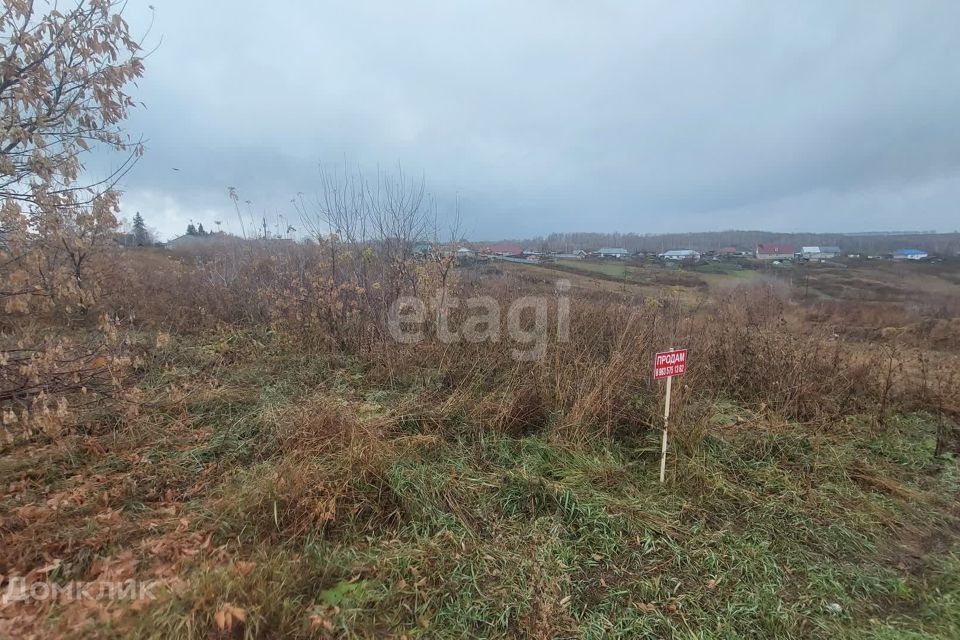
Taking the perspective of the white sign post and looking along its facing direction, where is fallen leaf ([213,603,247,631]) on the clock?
The fallen leaf is roughly at 1 o'clock from the white sign post.

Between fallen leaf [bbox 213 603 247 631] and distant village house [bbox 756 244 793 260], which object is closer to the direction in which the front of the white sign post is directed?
the fallen leaf

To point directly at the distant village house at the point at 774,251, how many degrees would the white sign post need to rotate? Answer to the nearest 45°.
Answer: approximately 180°

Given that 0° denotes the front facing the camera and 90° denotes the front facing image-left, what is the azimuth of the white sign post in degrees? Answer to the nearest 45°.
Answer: approximately 0°
